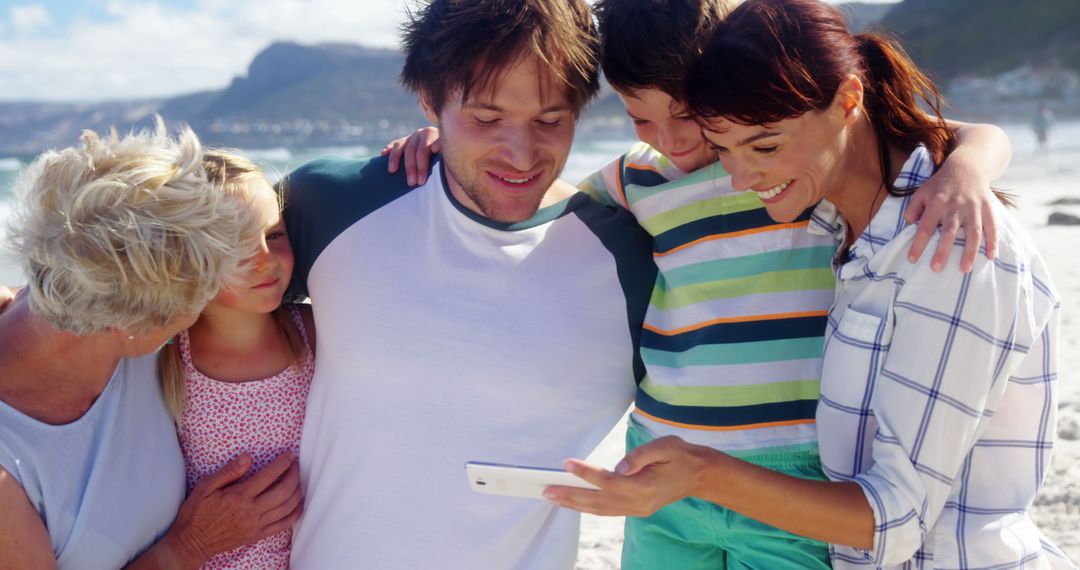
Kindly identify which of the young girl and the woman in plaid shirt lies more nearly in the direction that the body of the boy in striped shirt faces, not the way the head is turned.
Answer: the woman in plaid shirt

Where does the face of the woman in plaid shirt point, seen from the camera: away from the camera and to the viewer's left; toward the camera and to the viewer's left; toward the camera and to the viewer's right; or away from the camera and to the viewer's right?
toward the camera and to the viewer's left

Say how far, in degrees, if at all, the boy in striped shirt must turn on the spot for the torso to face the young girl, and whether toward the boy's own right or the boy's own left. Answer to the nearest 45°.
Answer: approximately 90° to the boy's own right

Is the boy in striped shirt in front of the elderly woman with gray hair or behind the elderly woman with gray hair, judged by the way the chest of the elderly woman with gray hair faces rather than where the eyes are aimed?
in front

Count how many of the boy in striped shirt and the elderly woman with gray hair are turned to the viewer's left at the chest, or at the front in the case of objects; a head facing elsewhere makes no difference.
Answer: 0

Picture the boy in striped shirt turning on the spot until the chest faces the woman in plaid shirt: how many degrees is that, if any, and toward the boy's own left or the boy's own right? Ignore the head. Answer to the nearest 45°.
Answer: approximately 45° to the boy's own left

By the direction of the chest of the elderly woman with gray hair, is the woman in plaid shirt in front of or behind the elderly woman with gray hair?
in front

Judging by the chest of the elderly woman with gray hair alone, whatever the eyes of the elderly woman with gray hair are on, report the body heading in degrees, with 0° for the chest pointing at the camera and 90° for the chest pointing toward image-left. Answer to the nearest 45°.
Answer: approximately 315°

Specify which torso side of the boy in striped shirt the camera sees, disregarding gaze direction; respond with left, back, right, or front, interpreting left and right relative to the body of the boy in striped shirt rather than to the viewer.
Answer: front

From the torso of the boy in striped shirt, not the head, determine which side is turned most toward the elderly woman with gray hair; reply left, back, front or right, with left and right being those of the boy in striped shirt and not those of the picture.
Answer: right

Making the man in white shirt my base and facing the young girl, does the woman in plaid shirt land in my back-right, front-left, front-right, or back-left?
back-left

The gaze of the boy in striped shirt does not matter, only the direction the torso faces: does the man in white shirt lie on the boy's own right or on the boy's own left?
on the boy's own right

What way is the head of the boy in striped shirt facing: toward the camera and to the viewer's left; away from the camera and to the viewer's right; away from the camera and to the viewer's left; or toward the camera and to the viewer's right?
toward the camera and to the viewer's left
